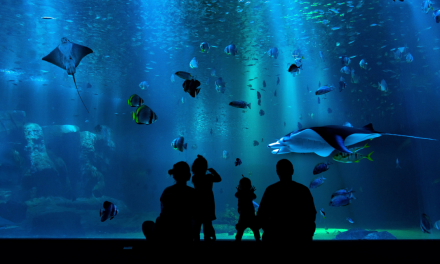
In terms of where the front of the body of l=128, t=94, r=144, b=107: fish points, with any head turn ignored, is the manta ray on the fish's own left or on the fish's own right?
on the fish's own right

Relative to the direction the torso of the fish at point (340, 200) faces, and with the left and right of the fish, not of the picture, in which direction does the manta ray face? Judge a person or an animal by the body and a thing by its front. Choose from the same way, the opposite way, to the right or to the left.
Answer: the same way

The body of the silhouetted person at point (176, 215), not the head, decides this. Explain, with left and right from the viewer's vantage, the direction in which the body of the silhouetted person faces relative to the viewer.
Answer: facing away from the viewer and to the left of the viewer

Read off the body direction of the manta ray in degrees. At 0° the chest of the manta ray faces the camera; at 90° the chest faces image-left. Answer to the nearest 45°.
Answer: approximately 90°

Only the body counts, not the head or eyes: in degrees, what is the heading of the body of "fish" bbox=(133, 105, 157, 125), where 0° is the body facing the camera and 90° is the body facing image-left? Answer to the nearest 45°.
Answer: approximately 270°

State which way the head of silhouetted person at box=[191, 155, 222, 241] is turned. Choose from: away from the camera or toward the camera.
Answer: away from the camera

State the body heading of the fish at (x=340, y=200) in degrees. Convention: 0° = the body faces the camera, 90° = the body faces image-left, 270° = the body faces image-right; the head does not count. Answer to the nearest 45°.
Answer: approximately 90°

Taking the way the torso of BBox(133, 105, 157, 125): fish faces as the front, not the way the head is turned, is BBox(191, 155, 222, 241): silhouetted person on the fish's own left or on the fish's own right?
on the fish's own right
